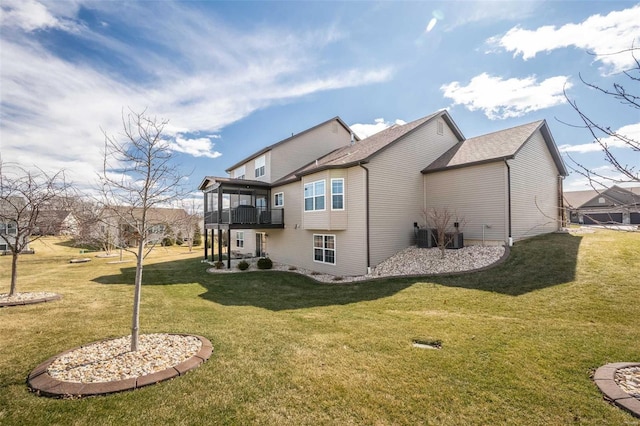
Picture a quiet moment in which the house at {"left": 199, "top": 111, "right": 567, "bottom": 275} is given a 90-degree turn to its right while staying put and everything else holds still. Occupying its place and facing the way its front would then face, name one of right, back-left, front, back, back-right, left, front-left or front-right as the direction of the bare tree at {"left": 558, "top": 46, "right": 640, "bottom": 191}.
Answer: front-right

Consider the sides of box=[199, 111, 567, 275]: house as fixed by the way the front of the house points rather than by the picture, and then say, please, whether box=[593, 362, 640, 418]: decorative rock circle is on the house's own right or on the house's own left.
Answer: on the house's own right

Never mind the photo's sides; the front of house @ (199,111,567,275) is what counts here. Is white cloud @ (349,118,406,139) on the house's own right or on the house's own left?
on the house's own left

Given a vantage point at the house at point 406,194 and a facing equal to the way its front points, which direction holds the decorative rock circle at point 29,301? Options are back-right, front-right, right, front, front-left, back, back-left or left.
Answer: back

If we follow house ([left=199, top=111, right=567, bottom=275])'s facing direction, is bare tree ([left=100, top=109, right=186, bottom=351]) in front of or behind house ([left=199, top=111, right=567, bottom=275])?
behind

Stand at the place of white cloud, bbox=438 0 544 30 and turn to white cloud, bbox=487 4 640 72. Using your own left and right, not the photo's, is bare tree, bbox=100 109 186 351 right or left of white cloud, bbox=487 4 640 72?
right

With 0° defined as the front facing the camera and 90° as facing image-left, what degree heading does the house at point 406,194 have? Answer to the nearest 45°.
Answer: approximately 225°

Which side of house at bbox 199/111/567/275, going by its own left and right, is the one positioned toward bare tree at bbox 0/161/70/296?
back
